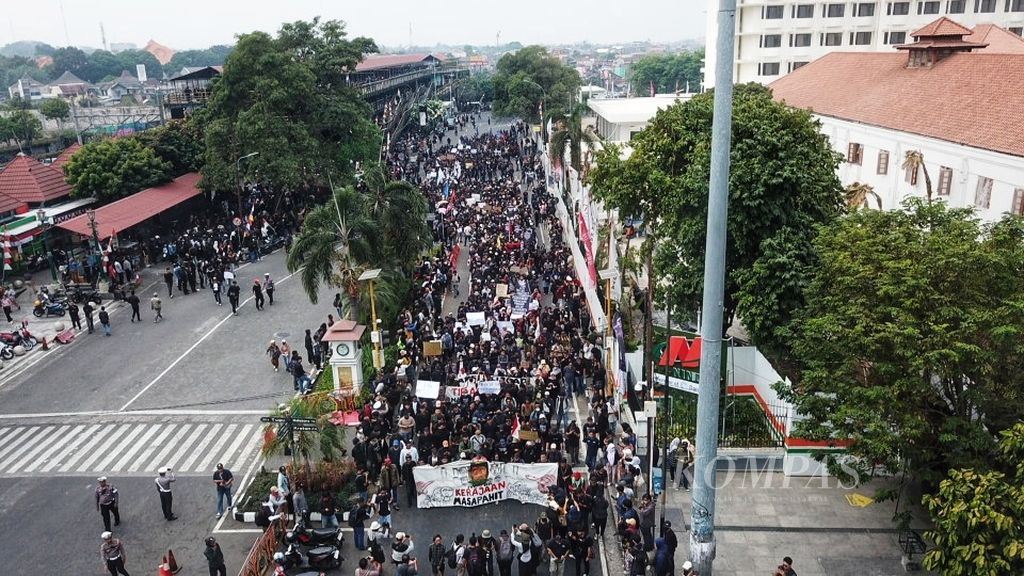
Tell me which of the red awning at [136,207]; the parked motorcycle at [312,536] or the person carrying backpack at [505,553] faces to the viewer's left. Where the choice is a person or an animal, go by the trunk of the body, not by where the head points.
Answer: the parked motorcycle

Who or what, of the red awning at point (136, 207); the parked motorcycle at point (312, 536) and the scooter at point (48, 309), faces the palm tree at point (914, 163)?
the red awning

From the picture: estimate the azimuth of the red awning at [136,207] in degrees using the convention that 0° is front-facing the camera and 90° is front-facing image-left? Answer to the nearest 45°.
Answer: approximately 315°

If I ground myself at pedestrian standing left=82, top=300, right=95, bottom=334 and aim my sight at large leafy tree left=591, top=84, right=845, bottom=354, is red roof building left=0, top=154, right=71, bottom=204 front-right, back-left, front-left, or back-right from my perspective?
back-left

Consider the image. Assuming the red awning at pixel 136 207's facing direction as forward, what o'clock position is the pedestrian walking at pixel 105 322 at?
The pedestrian walking is roughly at 2 o'clock from the red awning.

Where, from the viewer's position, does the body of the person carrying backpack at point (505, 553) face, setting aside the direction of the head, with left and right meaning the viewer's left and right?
facing away from the viewer

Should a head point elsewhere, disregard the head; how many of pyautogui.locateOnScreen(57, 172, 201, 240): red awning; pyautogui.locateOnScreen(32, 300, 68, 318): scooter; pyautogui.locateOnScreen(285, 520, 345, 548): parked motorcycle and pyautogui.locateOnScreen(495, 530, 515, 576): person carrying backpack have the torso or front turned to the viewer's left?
2

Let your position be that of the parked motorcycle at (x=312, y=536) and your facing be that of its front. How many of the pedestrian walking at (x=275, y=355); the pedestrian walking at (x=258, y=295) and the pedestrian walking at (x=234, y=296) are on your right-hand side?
3

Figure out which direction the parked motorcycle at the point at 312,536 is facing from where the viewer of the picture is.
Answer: facing to the left of the viewer

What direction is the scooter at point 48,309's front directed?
to the viewer's left

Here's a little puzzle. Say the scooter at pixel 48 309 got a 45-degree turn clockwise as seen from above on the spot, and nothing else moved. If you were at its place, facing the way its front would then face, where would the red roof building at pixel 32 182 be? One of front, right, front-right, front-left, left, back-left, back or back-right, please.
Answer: front-right
